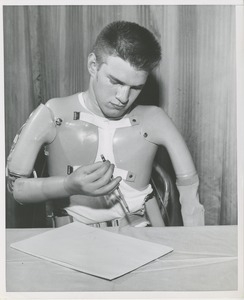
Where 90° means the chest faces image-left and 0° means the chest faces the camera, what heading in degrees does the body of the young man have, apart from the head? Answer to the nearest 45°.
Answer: approximately 0°
